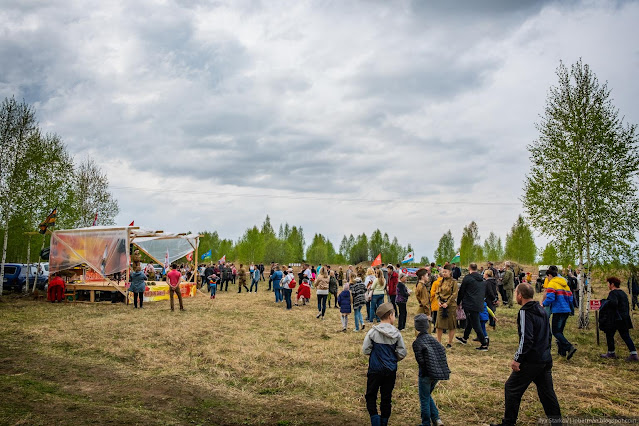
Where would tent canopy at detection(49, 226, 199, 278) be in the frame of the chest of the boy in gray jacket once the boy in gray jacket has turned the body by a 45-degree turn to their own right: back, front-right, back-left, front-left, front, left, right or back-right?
left

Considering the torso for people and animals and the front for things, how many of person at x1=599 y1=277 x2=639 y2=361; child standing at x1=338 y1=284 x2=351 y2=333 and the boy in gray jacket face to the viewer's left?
1

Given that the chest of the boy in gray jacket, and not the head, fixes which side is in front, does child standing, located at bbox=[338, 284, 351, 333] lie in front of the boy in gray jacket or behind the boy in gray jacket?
in front

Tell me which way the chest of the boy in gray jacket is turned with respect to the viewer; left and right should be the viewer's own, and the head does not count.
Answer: facing away from the viewer

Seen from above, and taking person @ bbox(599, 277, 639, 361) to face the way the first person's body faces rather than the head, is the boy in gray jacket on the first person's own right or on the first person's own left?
on the first person's own left

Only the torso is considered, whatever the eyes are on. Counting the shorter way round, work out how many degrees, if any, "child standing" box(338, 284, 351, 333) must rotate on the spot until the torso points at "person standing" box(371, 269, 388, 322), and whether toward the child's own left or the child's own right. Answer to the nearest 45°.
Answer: approximately 45° to the child's own right

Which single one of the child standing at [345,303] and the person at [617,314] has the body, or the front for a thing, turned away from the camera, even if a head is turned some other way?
the child standing

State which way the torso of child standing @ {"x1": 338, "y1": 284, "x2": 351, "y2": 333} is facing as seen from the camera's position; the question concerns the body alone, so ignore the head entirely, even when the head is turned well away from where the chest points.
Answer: away from the camera
